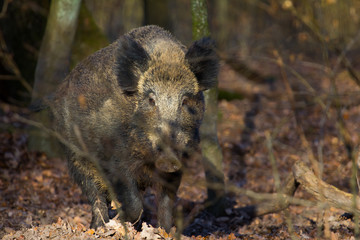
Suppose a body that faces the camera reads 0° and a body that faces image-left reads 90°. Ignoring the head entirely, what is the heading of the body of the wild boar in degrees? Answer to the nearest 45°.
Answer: approximately 315°

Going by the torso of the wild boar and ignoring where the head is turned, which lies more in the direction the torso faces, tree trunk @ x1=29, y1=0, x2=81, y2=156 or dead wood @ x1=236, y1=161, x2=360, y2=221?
the dead wood

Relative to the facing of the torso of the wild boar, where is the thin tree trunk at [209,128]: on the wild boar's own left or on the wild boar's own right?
on the wild boar's own left

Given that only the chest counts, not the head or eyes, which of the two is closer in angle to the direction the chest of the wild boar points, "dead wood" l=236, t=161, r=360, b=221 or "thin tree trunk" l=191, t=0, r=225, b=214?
the dead wood

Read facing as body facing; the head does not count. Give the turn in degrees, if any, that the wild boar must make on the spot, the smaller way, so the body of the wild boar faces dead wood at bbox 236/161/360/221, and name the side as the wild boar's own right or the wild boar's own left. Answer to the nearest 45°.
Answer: approximately 45° to the wild boar's own left

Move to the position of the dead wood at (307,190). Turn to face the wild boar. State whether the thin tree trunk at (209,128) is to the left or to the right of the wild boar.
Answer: right

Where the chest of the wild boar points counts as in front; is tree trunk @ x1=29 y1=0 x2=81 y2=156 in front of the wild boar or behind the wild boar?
behind
